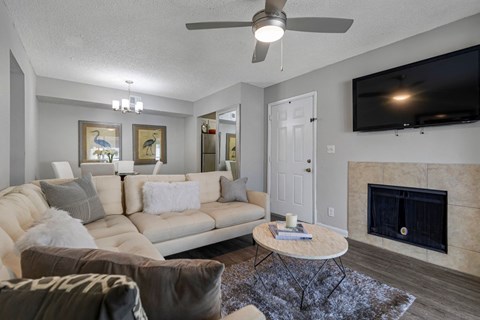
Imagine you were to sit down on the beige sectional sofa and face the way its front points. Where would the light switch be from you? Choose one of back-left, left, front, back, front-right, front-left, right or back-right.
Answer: front-left

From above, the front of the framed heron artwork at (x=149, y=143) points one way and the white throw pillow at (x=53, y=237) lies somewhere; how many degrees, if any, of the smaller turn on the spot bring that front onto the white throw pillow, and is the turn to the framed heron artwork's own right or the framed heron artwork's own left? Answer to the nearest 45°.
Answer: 0° — it already faces it

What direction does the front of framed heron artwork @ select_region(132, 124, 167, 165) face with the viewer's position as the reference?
facing the viewer

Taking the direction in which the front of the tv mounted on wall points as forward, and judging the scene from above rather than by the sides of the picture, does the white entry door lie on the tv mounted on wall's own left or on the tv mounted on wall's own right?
on the tv mounted on wall's own right

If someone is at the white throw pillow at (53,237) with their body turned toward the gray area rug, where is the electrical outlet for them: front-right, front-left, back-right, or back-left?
front-left

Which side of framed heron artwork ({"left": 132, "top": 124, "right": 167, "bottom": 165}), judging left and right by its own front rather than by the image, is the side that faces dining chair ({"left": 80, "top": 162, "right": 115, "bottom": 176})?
front

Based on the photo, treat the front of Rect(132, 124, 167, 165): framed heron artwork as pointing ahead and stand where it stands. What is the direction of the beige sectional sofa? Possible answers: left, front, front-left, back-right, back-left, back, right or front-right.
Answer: front

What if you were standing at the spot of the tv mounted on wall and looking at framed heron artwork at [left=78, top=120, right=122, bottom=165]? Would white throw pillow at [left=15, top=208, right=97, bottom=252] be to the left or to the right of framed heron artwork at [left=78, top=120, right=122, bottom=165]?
left

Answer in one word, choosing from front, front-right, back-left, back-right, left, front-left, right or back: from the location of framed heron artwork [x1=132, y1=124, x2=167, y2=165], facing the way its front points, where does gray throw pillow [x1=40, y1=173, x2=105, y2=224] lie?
front

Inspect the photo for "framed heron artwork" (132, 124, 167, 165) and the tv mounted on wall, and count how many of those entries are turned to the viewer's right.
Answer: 0

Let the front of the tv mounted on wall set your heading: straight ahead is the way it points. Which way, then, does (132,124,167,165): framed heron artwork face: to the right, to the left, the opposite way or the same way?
to the left

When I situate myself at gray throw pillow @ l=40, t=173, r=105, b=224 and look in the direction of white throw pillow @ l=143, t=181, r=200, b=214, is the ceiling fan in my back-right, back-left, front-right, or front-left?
front-right

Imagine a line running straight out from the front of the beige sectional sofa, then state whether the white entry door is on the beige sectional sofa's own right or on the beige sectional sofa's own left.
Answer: on the beige sectional sofa's own left

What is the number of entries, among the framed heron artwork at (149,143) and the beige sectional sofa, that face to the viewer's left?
0

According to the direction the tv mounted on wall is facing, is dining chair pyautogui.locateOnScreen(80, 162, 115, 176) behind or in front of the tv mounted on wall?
in front
